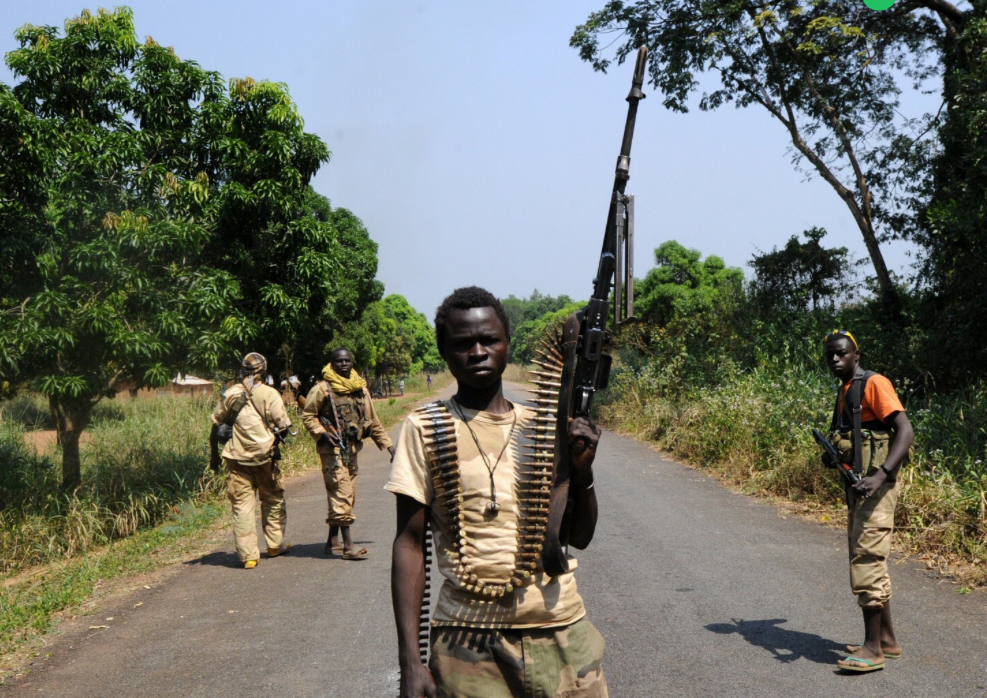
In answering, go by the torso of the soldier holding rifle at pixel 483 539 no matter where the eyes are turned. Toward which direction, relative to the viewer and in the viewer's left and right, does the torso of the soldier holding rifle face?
facing the viewer

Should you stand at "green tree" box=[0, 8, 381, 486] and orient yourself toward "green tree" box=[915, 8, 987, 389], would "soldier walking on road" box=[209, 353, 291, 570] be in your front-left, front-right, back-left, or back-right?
front-right

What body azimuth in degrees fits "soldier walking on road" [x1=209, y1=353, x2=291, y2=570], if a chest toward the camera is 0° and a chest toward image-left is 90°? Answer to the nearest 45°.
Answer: approximately 180°

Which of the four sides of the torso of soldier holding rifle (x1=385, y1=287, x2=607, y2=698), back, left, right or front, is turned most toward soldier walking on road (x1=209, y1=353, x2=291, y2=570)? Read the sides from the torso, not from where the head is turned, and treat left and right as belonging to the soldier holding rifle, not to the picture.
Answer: back

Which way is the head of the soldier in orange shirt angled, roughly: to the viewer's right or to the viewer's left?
to the viewer's left

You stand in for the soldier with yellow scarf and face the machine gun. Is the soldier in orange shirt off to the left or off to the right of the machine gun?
left

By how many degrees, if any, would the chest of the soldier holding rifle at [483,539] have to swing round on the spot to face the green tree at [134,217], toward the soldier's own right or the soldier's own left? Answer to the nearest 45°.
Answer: approximately 135° to the soldier's own right

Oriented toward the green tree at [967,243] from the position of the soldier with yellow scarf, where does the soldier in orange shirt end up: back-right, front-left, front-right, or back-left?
front-right

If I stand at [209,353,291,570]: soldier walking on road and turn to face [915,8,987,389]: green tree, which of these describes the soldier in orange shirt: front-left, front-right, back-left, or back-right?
front-right
